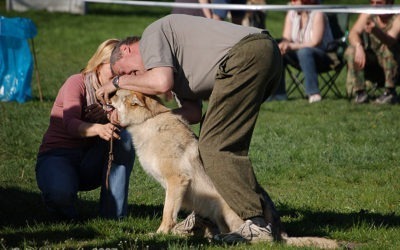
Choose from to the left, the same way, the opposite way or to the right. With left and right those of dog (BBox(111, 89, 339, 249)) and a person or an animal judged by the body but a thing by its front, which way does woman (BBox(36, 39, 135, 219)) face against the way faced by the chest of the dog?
the opposite way

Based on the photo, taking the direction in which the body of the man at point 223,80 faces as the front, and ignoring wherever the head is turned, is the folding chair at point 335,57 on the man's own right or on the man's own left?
on the man's own right

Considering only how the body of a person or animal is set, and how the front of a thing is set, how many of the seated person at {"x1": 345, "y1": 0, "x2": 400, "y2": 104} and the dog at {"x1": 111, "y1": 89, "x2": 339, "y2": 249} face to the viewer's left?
1

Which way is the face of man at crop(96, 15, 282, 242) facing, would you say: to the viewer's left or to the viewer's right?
to the viewer's left

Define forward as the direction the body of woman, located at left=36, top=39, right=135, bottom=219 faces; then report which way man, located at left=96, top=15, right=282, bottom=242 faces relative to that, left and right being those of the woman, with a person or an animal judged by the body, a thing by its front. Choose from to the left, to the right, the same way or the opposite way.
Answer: the opposite way

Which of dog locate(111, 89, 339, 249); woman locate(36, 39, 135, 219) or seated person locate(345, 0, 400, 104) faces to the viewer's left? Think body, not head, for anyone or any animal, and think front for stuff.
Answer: the dog

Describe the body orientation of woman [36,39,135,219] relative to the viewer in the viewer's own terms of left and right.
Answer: facing to the right of the viewer

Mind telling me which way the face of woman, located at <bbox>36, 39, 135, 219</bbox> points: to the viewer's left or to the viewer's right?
to the viewer's right

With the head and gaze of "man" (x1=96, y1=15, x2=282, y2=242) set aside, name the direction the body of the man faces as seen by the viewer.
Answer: to the viewer's left

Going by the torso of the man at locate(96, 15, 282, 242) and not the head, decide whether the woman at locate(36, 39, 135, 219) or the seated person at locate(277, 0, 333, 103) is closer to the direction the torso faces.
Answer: the woman

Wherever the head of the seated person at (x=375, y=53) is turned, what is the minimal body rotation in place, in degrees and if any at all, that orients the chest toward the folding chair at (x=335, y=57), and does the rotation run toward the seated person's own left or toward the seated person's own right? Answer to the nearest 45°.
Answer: approximately 135° to the seated person's own right
